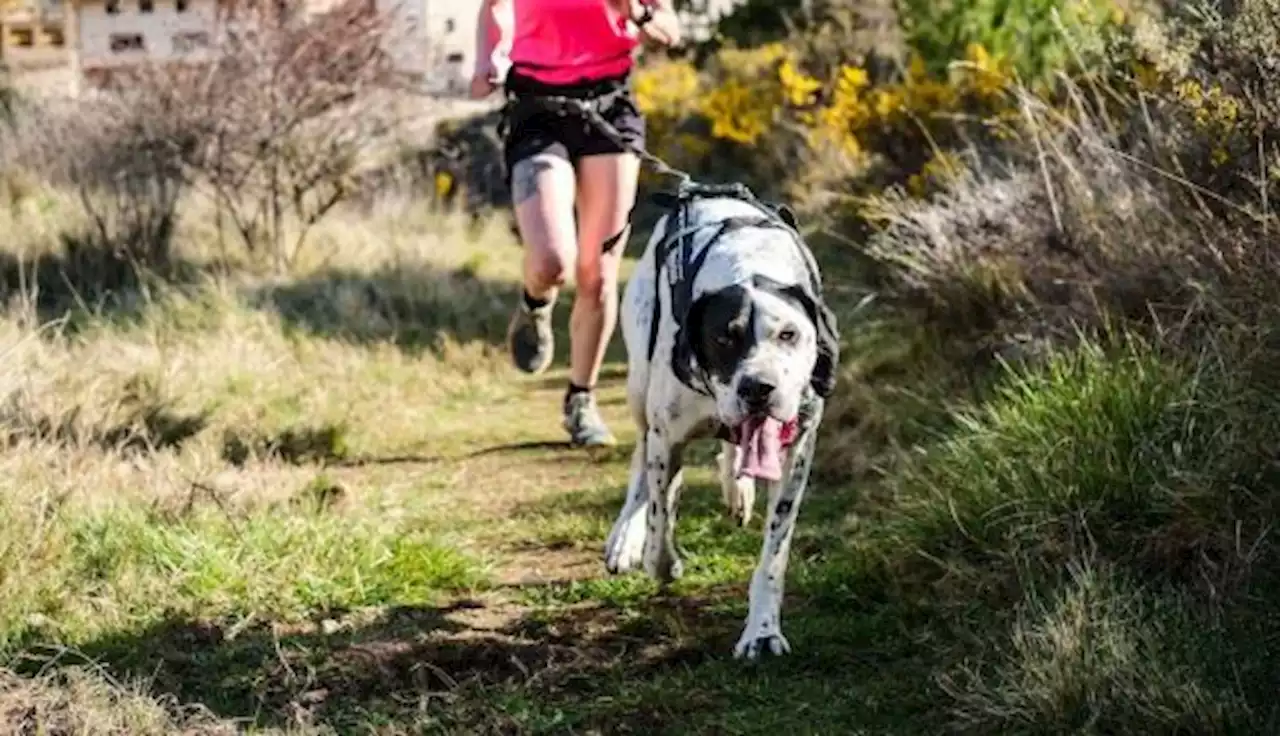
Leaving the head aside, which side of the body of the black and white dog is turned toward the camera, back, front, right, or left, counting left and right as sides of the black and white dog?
front

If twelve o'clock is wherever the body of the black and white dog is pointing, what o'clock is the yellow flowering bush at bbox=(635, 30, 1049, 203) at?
The yellow flowering bush is roughly at 6 o'clock from the black and white dog.

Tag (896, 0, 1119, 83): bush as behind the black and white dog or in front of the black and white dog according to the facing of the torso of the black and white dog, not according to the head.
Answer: behind
